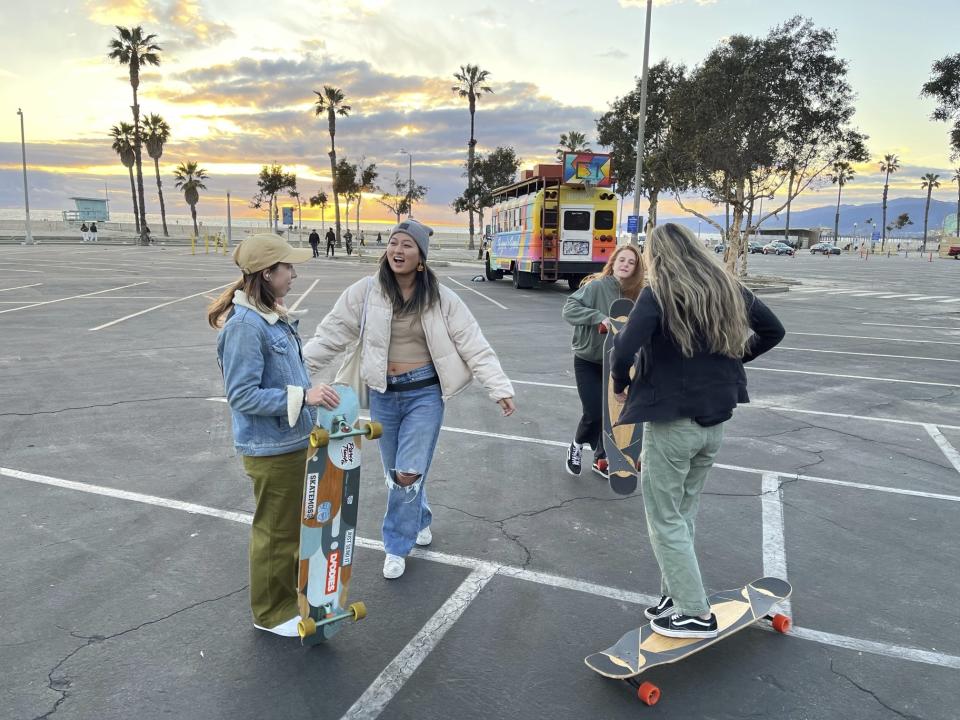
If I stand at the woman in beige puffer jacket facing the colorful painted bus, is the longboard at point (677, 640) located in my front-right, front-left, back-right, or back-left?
back-right

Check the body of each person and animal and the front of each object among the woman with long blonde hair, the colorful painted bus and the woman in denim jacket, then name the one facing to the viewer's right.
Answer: the woman in denim jacket

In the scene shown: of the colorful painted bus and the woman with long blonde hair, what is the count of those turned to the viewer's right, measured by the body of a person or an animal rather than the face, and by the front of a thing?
0

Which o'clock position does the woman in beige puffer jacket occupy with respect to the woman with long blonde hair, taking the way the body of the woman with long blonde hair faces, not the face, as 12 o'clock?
The woman in beige puffer jacket is roughly at 11 o'clock from the woman with long blonde hair.

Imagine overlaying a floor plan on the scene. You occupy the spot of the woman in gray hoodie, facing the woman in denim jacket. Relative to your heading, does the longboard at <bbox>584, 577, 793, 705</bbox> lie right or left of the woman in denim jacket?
left

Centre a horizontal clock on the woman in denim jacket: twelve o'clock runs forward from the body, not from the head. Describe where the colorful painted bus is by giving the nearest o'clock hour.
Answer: The colorful painted bus is roughly at 10 o'clock from the woman in denim jacket.

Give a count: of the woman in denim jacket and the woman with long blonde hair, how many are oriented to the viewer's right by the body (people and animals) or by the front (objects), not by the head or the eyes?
1

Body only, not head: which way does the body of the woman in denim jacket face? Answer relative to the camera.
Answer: to the viewer's right

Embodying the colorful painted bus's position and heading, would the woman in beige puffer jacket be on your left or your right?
on your left

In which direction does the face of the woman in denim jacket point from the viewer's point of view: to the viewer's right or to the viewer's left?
to the viewer's right

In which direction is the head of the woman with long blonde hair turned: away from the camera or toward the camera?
away from the camera

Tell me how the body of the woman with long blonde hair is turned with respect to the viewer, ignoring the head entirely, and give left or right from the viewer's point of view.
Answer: facing away from the viewer and to the left of the viewer

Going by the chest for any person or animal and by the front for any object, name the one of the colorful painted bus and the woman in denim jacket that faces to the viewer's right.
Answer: the woman in denim jacket
